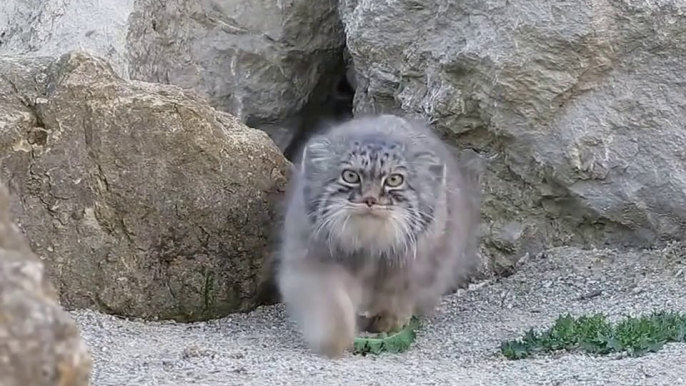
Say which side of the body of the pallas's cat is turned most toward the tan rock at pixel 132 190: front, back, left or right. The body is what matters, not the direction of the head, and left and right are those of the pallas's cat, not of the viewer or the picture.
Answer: right

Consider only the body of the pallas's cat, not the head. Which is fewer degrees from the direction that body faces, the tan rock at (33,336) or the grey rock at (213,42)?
the tan rock

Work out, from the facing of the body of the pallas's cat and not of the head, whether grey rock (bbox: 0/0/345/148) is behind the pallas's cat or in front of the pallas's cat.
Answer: behind

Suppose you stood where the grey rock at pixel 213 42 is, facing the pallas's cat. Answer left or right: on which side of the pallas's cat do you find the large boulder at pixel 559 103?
left

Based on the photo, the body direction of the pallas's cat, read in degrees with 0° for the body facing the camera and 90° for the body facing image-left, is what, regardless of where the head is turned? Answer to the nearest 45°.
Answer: approximately 0°
